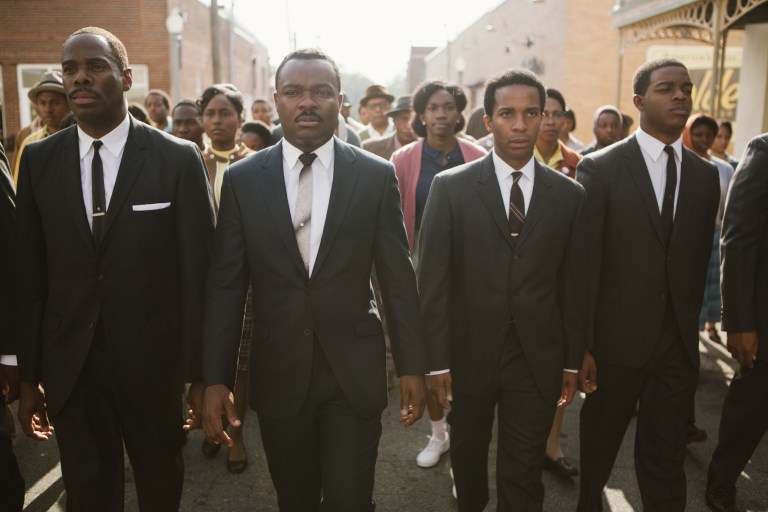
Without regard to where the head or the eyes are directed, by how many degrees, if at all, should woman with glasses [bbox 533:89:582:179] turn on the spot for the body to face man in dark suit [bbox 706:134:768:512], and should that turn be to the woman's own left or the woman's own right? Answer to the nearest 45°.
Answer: approximately 45° to the woman's own left

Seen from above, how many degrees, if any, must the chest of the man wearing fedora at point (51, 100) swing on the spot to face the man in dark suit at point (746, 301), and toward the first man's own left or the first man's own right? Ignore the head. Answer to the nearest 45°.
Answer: approximately 45° to the first man's own left

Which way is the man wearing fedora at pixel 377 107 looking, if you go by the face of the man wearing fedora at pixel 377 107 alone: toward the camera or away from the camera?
toward the camera

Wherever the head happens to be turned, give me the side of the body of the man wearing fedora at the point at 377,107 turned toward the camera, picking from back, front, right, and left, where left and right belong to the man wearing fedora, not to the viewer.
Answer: front

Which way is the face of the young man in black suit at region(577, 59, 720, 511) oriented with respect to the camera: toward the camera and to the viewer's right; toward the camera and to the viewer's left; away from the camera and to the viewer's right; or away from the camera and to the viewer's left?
toward the camera and to the viewer's right

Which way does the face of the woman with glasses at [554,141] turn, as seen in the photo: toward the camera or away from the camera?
toward the camera

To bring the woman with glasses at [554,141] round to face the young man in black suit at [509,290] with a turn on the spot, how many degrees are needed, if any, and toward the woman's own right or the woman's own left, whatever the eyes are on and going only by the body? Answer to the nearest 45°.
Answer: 0° — they already face them

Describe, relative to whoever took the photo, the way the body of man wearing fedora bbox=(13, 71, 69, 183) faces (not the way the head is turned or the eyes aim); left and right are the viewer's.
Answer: facing the viewer

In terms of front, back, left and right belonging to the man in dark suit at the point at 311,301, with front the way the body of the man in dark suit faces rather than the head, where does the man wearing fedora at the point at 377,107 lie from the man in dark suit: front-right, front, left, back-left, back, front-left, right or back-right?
back

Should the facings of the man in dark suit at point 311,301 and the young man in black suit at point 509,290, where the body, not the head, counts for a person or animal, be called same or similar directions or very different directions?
same or similar directions

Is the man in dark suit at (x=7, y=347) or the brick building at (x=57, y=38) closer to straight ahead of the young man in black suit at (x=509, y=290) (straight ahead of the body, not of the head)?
the man in dark suit

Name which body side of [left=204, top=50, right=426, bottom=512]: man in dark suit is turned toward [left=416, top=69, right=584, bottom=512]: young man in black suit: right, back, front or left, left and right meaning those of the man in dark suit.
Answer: left

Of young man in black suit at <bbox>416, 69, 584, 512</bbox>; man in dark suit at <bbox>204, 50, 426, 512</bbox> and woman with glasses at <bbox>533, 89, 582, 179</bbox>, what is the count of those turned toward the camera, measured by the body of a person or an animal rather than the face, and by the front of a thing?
3

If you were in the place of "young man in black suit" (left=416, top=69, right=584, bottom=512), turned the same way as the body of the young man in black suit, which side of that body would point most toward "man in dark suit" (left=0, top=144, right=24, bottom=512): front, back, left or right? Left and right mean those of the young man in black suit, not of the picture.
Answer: right

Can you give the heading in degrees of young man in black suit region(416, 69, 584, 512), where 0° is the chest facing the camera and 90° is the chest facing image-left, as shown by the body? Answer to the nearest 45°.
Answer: approximately 0°

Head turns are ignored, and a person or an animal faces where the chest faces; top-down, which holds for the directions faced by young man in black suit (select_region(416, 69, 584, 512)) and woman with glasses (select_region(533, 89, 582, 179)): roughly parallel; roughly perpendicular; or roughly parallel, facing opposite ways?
roughly parallel
